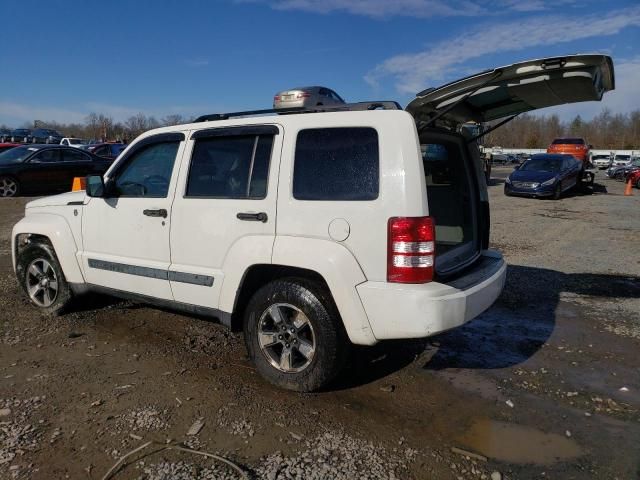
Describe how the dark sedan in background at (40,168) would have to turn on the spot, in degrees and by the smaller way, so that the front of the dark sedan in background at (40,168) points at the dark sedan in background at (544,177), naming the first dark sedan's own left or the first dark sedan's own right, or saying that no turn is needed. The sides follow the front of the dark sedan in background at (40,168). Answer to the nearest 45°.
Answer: approximately 135° to the first dark sedan's own left

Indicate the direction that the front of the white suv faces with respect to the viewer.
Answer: facing away from the viewer and to the left of the viewer

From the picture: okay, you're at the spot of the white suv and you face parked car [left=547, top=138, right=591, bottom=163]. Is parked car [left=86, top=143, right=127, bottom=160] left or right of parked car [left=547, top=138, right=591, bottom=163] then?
left

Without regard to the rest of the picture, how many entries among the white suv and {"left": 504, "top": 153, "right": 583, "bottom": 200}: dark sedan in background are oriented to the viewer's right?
0

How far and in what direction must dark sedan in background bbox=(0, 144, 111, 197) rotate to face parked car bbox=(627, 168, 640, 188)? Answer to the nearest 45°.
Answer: approximately 135° to its left

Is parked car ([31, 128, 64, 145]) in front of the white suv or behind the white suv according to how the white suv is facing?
in front

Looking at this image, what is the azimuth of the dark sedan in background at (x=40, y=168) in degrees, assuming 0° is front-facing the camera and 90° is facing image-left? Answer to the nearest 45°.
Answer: approximately 45°

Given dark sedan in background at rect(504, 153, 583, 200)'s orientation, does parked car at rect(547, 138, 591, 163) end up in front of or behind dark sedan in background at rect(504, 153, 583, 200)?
behind

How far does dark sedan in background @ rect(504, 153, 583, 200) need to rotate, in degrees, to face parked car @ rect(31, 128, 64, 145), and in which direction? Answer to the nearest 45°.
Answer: approximately 45° to its right

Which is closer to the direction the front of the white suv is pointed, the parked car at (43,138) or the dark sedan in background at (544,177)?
the parked car

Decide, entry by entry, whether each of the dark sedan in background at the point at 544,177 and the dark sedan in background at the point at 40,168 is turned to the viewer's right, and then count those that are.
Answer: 0

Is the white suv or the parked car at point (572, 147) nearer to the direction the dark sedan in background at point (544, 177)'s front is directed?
the white suv
